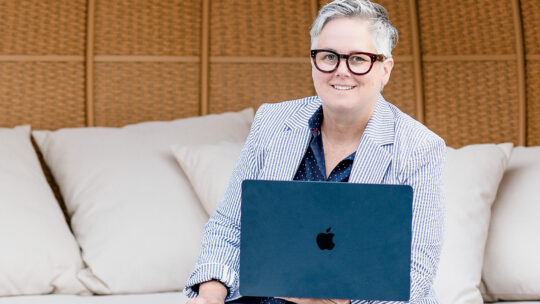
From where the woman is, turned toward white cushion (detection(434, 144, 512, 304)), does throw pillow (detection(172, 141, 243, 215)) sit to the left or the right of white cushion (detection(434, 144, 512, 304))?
left

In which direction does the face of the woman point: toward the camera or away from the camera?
toward the camera

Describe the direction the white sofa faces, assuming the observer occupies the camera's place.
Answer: facing the viewer
